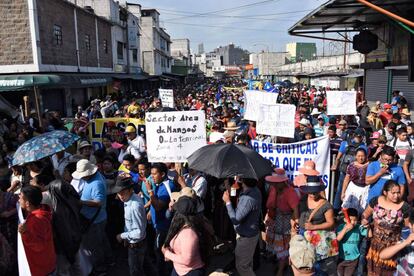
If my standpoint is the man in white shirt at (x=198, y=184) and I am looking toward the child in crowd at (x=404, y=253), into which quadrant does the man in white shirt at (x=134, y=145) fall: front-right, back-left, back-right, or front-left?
back-left

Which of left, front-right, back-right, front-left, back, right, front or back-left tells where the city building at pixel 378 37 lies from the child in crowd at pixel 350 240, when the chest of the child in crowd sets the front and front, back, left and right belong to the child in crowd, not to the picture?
back

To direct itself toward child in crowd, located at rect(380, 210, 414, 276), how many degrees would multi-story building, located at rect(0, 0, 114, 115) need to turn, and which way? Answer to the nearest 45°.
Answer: approximately 45° to its right

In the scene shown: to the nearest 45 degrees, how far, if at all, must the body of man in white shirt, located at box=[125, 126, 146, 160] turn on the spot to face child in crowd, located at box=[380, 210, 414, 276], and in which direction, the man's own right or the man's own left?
approximately 90° to the man's own left

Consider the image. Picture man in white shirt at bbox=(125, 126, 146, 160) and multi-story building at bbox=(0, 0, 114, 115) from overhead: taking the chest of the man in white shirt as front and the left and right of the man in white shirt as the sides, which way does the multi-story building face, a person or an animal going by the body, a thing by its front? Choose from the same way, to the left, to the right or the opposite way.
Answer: to the left
